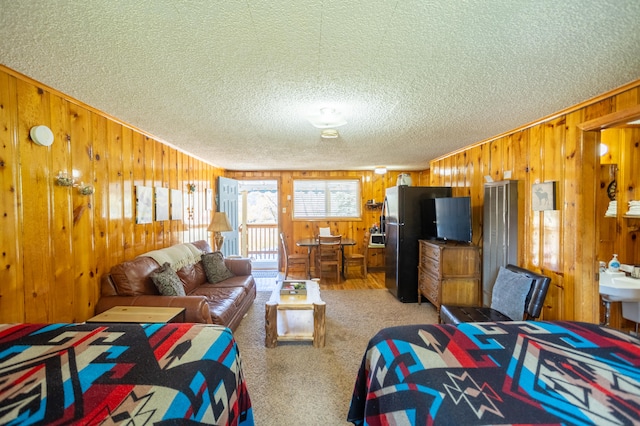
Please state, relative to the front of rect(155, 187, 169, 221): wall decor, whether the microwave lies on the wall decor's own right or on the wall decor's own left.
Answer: on the wall decor's own left

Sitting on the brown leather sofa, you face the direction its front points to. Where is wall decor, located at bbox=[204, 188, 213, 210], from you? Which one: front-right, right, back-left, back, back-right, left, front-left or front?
back-left

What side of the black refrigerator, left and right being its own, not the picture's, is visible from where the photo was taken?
left

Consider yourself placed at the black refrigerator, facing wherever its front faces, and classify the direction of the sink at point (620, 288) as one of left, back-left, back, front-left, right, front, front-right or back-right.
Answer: back-left

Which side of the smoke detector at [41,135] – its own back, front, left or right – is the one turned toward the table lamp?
left

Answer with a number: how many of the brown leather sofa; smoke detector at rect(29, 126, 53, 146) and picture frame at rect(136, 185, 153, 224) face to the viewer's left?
0

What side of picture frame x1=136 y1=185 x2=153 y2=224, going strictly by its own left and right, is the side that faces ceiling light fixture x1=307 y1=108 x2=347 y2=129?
front

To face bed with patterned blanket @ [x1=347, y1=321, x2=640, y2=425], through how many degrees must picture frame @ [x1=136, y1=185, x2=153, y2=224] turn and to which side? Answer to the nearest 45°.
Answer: approximately 45° to its right

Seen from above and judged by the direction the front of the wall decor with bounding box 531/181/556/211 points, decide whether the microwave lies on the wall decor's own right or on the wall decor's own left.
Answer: on the wall decor's own right

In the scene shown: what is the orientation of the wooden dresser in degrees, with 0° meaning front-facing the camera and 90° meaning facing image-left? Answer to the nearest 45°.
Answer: approximately 90°

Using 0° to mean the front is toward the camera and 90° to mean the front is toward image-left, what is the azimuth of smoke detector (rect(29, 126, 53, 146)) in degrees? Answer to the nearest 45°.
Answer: approximately 315°

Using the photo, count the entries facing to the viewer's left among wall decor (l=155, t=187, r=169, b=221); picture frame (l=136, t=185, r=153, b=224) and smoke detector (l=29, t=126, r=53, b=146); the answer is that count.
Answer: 0

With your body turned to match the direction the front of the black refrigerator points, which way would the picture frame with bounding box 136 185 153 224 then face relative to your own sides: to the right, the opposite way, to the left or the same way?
the opposite way

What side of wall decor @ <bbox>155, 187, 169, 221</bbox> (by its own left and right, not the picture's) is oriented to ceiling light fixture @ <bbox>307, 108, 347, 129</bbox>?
front
